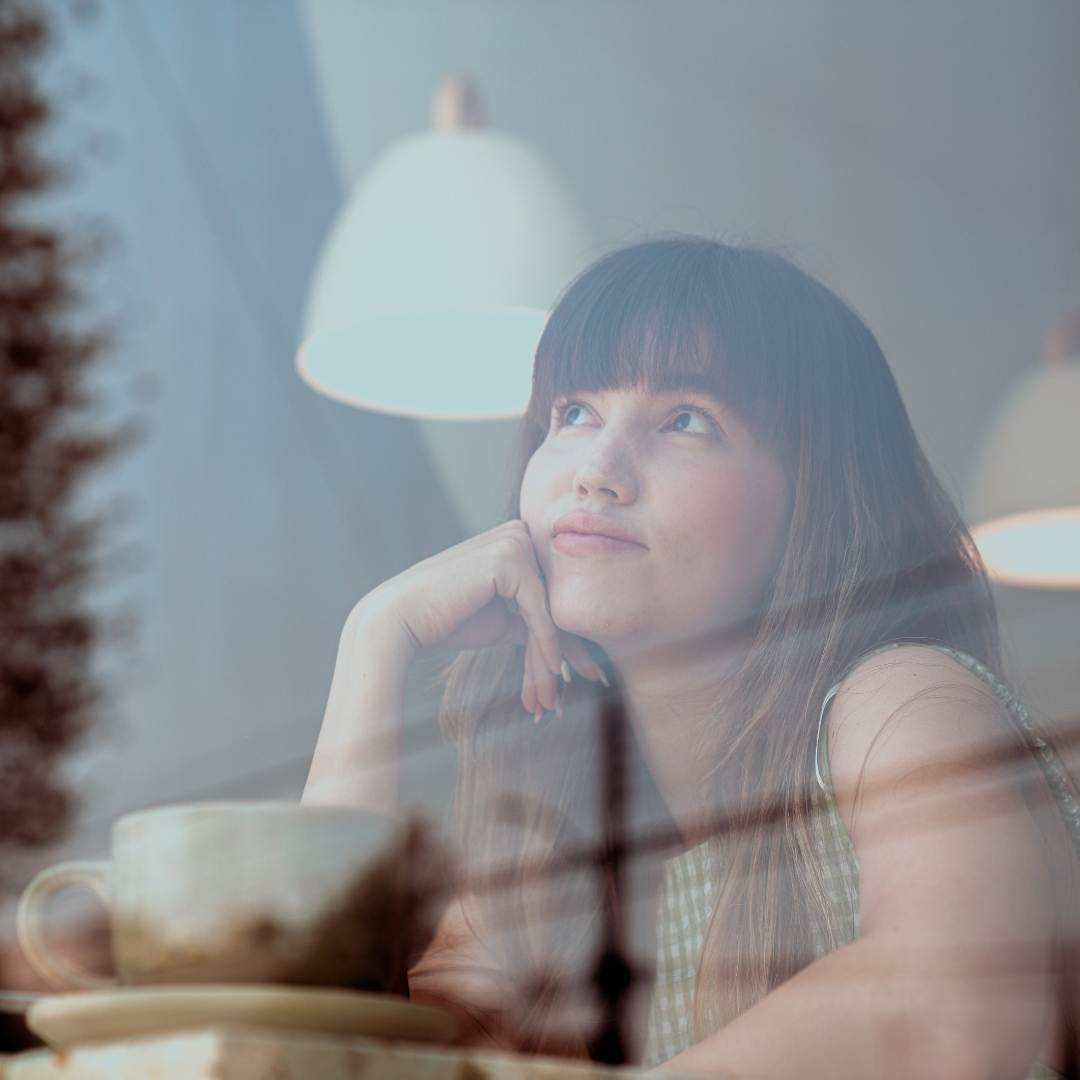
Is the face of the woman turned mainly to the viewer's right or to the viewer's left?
to the viewer's left

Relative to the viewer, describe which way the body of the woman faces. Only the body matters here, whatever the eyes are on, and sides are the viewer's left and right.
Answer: facing the viewer and to the left of the viewer
